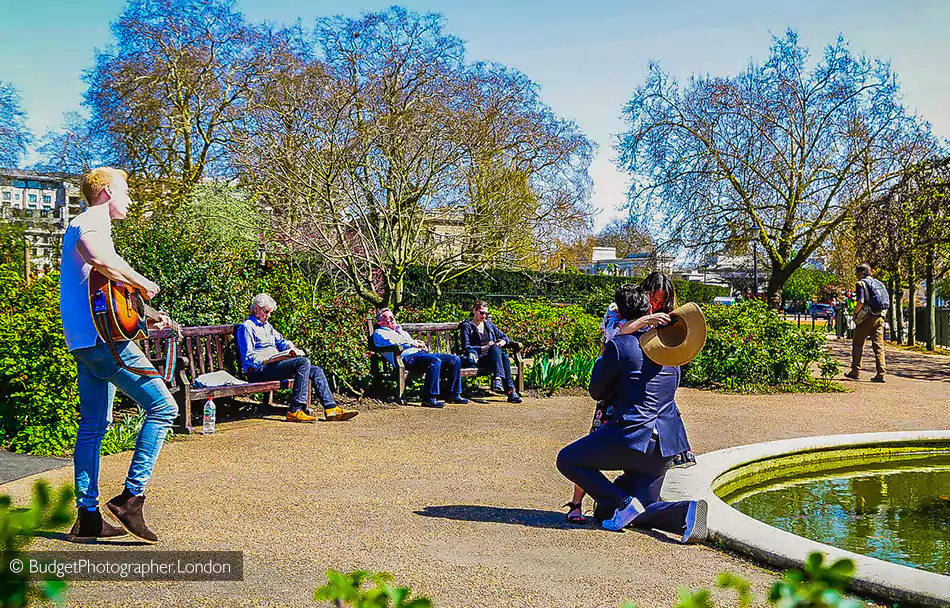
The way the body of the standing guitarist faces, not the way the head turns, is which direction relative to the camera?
to the viewer's right

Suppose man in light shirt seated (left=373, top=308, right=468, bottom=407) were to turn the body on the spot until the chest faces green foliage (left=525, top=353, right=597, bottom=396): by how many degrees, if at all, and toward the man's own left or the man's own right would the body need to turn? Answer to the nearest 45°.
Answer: approximately 90° to the man's own left

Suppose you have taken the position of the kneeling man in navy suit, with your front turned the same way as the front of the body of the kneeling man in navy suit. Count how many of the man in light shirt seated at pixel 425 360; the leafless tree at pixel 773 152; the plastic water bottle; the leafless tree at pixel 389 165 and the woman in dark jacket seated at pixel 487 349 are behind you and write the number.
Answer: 0

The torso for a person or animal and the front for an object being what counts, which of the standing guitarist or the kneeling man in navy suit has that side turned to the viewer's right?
the standing guitarist

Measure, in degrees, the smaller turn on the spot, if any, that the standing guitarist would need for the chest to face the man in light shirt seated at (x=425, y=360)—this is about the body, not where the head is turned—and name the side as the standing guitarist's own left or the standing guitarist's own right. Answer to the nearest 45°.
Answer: approximately 45° to the standing guitarist's own left

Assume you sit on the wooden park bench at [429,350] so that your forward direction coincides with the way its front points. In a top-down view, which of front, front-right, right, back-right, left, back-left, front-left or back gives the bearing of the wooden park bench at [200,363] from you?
right

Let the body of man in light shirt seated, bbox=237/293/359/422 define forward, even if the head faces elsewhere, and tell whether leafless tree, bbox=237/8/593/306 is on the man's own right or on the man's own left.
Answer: on the man's own left

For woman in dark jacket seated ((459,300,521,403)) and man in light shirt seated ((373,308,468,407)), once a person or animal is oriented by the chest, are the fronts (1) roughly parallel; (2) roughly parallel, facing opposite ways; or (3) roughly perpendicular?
roughly parallel

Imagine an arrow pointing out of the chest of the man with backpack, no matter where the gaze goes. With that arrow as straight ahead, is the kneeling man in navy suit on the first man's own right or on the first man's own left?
on the first man's own left

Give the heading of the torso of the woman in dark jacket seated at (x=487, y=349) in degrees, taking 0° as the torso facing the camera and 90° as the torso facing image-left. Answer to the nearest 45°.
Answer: approximately 315°

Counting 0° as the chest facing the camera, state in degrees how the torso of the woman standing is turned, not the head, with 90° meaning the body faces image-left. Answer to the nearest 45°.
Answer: approximately 315°

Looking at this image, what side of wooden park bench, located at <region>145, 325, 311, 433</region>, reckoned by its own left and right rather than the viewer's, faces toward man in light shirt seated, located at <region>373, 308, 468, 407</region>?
left

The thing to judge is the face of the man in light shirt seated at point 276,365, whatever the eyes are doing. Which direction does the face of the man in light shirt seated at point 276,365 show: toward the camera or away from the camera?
toward the camera

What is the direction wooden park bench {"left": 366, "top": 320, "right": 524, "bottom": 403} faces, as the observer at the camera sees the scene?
facing the viewer and to the right of the viewer

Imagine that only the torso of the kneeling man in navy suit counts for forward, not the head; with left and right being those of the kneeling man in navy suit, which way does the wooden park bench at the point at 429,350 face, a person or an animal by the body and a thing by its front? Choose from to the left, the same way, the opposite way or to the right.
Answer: the opposite way

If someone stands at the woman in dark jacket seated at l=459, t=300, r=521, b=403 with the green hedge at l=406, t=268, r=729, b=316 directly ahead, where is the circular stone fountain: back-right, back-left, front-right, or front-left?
back-right

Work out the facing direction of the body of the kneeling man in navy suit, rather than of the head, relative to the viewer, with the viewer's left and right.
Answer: facing away from the viewer and to the left of the viewer

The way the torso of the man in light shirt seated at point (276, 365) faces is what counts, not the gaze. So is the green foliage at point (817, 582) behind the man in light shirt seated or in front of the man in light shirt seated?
in front
